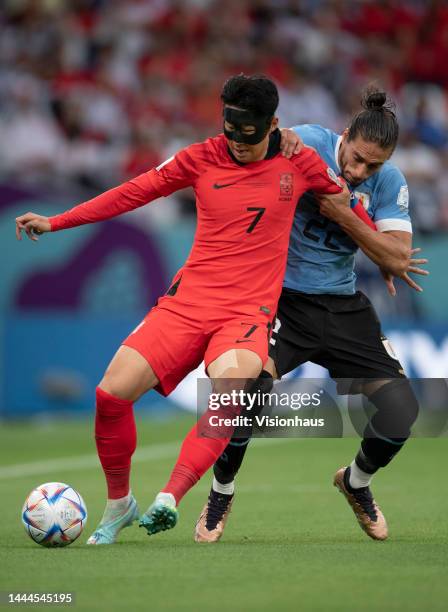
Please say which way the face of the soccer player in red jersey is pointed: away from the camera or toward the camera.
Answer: toward the camera

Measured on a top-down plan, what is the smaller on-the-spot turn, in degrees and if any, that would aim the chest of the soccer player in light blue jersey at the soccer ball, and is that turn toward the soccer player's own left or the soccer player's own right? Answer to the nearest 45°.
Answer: approximately 45° to the soccer player's own right

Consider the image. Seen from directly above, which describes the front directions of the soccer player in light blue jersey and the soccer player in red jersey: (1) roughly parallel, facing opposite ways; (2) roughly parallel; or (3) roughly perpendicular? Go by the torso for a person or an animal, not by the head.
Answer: roughly parallel

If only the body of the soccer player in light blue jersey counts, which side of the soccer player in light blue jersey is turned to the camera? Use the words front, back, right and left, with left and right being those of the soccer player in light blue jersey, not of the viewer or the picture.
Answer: front

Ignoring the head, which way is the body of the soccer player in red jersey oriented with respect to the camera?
toward the camera

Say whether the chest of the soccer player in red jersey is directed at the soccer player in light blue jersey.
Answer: no

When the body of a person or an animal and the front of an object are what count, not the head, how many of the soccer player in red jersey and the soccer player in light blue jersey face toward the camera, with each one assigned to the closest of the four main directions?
2
